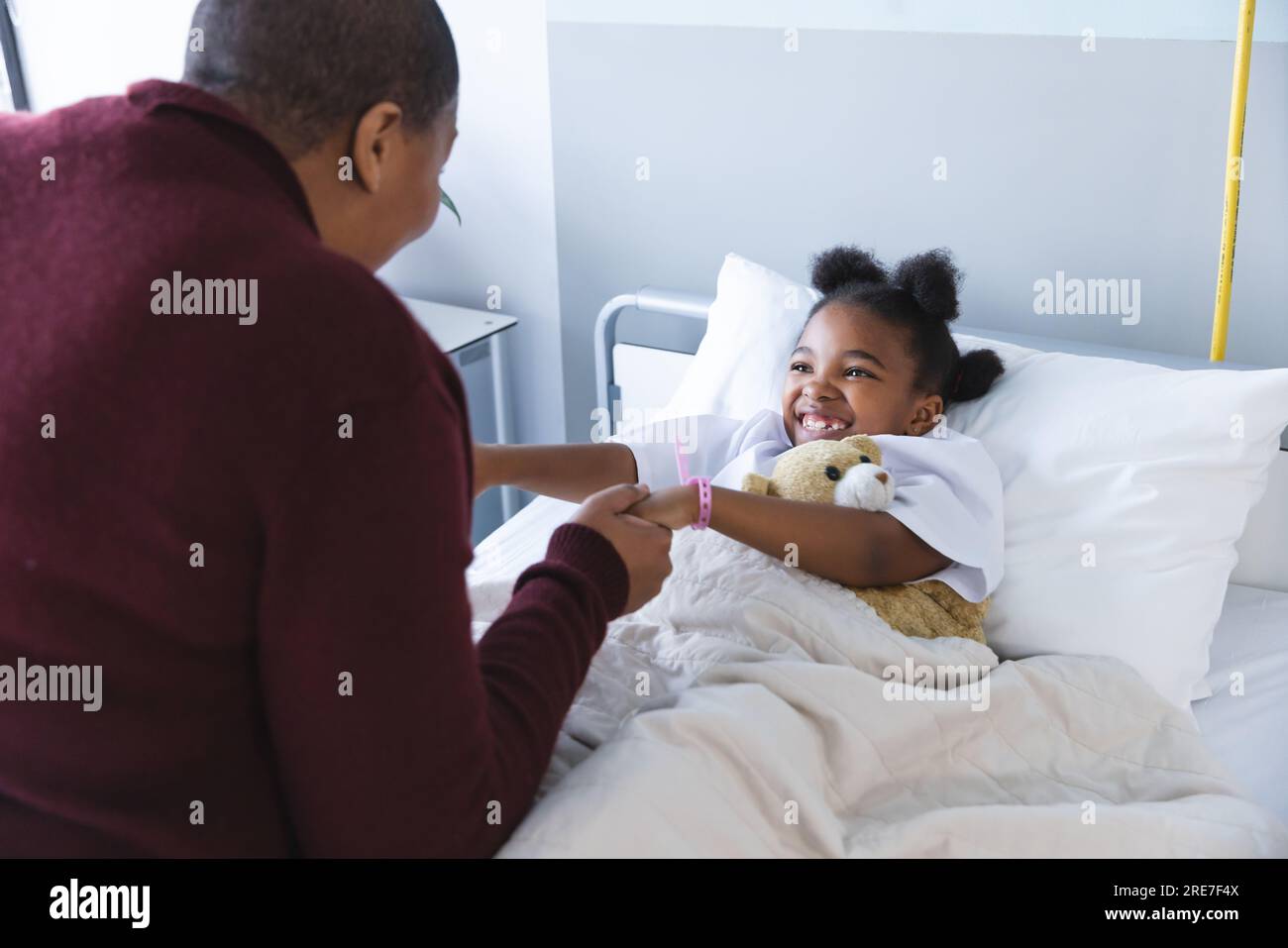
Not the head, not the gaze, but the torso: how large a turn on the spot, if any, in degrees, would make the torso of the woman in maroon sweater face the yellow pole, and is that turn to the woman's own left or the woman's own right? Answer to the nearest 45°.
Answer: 0° — they already face it

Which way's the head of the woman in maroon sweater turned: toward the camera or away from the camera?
away from the camera

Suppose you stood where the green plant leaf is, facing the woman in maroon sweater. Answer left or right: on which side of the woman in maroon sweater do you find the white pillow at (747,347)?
left

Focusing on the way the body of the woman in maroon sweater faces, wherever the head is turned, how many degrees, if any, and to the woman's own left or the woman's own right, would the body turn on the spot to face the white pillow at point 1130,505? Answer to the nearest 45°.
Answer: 0° — they already face it

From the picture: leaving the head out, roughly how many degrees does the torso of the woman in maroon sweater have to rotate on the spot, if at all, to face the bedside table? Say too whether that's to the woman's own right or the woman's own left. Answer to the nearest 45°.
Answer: approximately 45° to the woman's own left

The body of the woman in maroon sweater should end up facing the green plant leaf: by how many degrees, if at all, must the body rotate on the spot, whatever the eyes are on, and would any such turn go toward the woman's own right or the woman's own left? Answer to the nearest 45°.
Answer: approximately 45° to the woman's own left

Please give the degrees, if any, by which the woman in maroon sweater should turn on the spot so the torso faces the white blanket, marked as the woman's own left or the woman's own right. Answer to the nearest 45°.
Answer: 0° — they already face it

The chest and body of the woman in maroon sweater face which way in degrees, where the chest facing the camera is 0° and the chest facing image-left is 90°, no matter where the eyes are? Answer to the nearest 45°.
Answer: approximately 225°

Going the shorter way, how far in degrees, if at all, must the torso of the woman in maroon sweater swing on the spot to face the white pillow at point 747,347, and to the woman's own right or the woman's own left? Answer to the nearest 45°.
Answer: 0° — they already face it
